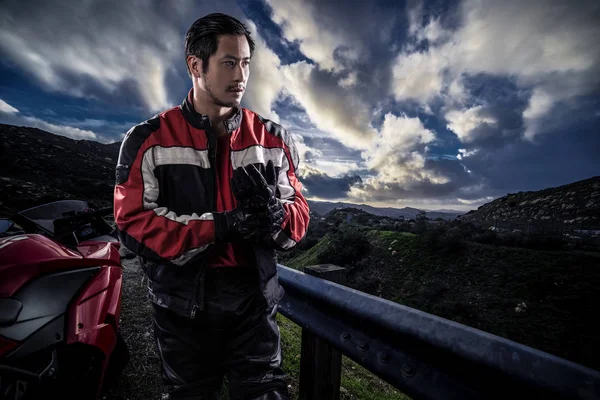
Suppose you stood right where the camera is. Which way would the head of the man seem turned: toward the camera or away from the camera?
toward the camera

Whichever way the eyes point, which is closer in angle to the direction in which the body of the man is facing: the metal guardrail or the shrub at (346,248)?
the metal guardrail

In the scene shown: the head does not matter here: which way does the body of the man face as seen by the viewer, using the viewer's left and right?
facing the viewer and to the right of the viewer

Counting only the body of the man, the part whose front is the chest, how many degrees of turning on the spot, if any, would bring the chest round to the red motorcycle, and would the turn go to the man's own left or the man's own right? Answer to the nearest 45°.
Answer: approximately 135° to the man's own right
